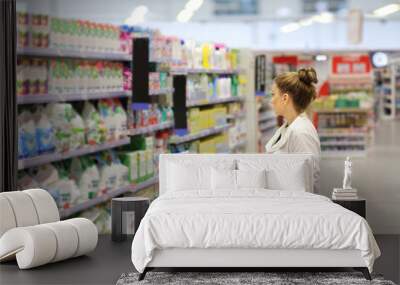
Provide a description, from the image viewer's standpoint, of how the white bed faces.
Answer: facing the viewer
